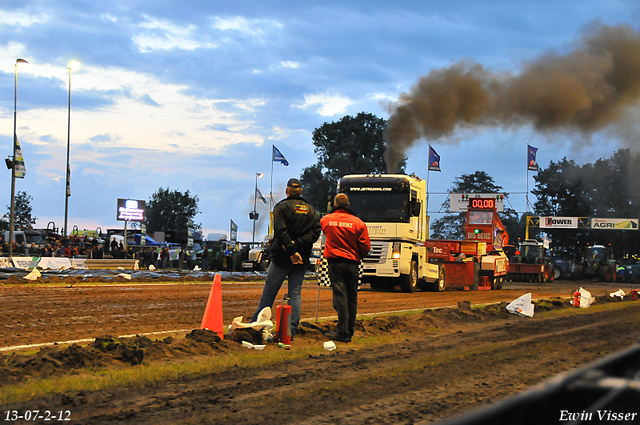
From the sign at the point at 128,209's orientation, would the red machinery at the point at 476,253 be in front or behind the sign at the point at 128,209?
in front

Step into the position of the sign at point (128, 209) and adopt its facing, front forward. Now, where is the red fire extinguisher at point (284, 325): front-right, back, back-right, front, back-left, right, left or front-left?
front

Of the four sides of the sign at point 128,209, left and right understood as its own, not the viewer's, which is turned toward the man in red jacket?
front

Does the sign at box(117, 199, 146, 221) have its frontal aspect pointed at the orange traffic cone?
yes

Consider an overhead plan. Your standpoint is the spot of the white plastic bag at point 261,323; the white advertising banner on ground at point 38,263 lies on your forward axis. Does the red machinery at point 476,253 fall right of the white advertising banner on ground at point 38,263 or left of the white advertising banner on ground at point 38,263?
right

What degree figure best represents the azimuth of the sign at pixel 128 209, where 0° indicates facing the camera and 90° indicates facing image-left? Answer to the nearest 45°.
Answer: approximately 0°

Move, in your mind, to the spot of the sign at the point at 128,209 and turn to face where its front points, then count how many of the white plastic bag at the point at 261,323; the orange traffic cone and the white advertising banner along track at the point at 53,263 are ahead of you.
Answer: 3

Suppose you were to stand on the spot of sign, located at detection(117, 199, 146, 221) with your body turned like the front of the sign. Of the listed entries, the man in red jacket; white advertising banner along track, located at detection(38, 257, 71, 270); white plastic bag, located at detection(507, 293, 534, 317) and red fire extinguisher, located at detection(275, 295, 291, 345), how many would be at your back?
0

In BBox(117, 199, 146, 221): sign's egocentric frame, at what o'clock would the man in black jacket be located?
The man in black jacket is roughly at 12 o'clock from the sign.

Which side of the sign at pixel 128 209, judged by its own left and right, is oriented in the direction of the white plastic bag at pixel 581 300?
front

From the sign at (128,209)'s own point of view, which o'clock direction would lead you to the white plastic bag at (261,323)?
The white plastic bag is roughly at 12 o'clock from the sign.

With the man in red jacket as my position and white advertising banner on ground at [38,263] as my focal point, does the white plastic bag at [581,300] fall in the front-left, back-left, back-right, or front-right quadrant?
front-right
